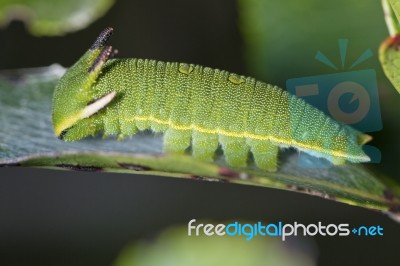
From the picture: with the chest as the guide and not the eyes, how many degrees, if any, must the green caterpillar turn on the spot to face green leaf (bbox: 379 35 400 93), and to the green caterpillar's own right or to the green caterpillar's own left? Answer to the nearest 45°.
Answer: approximately 135° to the green caterpillar's own left

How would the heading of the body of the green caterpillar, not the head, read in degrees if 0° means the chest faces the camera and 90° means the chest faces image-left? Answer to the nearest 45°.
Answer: approximately 90°
